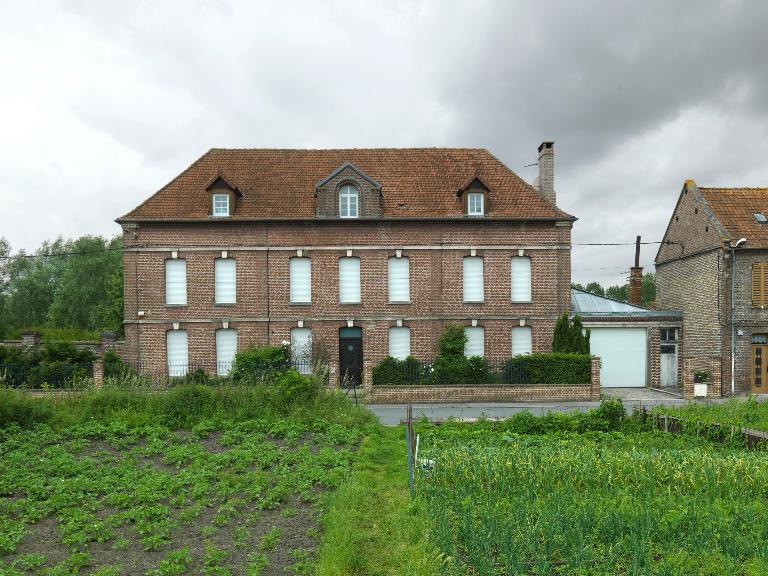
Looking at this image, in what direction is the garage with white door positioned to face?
toward the camera

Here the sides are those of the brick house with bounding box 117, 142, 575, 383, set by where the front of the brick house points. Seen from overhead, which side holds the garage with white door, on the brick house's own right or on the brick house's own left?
on the brick house's own left

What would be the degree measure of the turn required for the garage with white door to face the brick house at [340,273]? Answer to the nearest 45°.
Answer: approximately 45° to its right

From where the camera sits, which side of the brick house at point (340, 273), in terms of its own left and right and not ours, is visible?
front

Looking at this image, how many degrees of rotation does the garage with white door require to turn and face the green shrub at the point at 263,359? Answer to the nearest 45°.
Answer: approximately 45° to its right

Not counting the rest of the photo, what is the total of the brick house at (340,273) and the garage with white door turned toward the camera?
2

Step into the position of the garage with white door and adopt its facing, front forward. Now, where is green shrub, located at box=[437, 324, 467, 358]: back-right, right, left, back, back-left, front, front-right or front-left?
front-right

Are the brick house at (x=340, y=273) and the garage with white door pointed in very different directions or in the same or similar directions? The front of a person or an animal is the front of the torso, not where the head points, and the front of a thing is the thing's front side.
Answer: same or similar directions

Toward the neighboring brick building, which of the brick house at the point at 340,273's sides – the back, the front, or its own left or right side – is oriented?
left
